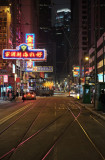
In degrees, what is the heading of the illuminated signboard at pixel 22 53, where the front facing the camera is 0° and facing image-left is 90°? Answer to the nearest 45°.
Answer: approximately 0°
